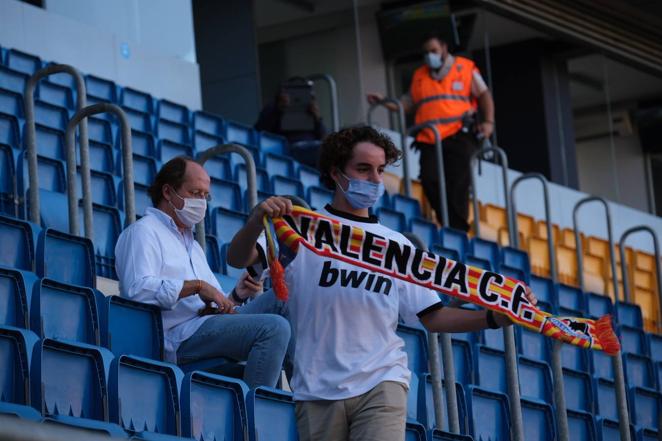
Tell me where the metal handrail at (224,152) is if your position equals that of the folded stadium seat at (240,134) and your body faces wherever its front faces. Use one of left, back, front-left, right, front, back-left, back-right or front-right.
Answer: front-right

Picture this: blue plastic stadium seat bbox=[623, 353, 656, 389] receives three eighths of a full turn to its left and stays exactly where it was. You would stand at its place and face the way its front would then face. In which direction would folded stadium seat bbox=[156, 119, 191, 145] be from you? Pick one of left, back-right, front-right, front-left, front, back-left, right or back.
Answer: left

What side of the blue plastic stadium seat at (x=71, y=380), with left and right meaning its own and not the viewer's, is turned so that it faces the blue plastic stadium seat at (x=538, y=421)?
left
